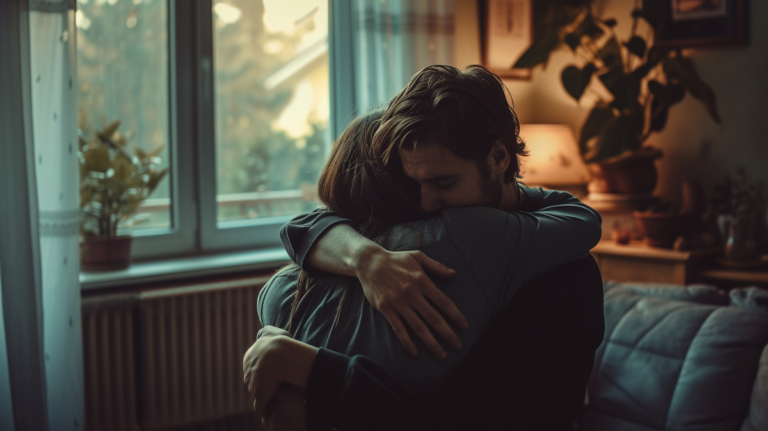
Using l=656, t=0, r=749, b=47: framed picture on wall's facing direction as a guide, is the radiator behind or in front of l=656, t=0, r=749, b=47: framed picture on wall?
in front

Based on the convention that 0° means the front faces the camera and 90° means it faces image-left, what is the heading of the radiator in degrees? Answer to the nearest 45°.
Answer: approximately 315°

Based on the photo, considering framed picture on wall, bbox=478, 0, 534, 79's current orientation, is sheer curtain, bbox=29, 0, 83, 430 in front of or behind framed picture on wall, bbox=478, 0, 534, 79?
in front

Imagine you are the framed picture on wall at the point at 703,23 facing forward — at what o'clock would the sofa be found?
The sofa is roughly at 12 o'clock from the framed picture on wall.

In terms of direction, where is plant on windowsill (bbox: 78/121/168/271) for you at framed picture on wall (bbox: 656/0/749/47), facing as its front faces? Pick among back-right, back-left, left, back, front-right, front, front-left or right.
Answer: front-right

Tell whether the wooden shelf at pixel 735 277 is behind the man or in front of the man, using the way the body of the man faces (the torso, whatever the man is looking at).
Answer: behind

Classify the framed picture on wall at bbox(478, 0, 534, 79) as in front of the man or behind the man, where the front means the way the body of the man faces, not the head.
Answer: behind

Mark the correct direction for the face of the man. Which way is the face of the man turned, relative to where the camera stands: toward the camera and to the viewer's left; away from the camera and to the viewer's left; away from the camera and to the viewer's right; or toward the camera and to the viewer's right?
toward the camera and to the viewer's left

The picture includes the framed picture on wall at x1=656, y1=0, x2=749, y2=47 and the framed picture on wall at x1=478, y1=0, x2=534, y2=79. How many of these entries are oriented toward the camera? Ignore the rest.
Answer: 2
